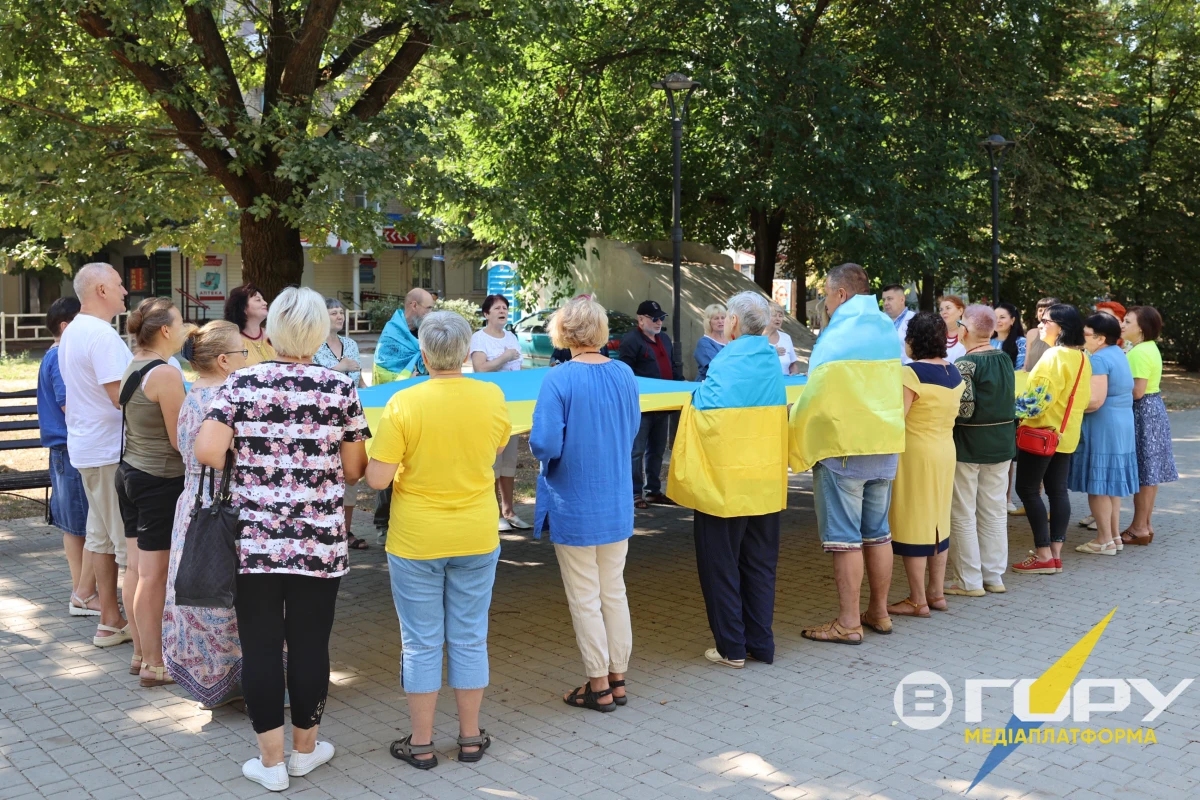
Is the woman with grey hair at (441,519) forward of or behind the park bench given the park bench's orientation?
forward

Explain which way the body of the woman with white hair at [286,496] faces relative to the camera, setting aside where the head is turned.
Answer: away from the camera

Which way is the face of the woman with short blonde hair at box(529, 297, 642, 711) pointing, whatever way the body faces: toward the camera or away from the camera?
away from the camera

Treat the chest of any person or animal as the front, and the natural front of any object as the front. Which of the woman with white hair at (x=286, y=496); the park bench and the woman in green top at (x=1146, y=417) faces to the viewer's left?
the woman in green top

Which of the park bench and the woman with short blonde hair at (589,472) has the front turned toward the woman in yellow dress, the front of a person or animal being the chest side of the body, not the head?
the park bench

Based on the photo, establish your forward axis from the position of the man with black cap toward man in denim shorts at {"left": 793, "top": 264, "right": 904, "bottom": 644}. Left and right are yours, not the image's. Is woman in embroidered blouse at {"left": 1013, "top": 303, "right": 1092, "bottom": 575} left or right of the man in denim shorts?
left

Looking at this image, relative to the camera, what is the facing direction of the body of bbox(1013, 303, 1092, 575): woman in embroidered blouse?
to the viewer's left

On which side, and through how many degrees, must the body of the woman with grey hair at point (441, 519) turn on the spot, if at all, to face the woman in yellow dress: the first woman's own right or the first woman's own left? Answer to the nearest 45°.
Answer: approximately 45° to the first woman's own right

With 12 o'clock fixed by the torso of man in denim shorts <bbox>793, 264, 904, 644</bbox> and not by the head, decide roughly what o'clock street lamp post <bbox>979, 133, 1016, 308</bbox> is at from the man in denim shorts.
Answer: The street lamp post is roughly at 2 o'clock from the man in denim shorts.

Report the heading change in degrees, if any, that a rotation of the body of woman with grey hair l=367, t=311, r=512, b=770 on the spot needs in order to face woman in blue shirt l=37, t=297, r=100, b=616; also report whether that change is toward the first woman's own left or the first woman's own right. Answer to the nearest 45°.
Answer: approximately 45° to the first woman's own left

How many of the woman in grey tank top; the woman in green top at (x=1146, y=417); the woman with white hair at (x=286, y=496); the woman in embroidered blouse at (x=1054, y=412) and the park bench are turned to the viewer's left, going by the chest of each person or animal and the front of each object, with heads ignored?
2

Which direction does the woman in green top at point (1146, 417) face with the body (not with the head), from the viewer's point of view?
to the viewer's left

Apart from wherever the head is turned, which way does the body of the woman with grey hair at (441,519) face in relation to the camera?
away from the camera

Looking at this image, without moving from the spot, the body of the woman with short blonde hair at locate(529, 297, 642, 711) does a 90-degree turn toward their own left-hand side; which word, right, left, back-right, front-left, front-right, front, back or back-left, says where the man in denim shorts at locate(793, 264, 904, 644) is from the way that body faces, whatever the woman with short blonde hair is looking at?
back
